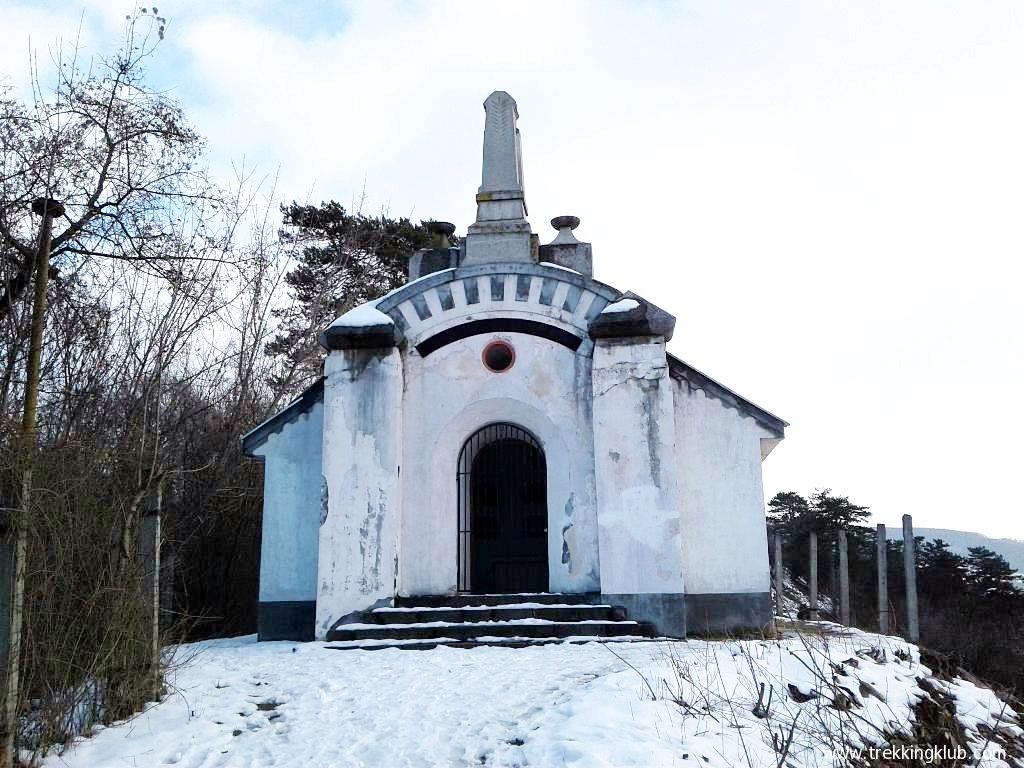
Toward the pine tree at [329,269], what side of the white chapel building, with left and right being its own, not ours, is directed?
back

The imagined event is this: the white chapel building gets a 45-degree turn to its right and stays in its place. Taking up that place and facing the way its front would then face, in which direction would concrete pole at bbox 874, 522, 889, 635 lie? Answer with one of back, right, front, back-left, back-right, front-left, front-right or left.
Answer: back

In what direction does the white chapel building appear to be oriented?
toward the camera

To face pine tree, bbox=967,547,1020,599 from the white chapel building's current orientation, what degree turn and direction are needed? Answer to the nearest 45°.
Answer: approximately 135° to its left

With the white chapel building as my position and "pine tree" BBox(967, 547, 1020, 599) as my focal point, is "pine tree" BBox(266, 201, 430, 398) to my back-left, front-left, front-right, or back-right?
front-left

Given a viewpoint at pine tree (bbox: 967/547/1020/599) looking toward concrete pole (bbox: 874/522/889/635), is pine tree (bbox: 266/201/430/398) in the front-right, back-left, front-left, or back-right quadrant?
front-right

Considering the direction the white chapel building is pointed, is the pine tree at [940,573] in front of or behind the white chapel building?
behind
